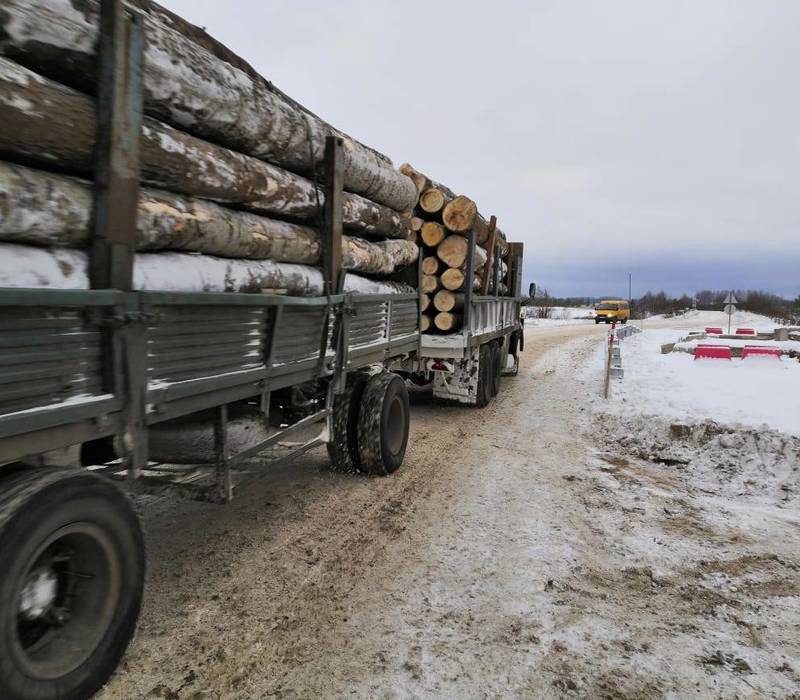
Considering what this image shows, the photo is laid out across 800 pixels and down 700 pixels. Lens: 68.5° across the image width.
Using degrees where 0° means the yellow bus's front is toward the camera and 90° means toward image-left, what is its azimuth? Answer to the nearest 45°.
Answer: approximately 45°

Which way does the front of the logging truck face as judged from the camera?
facing away from the viewer and to the right of the viewer

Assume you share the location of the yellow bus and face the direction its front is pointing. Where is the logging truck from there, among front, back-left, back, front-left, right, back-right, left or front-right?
front-left

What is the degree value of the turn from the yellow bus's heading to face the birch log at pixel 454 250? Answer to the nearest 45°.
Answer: approximately 45° to its left

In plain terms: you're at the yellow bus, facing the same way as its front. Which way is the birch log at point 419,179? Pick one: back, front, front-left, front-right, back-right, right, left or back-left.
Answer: front-left

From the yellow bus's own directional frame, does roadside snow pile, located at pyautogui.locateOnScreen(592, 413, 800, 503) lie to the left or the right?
on its left
